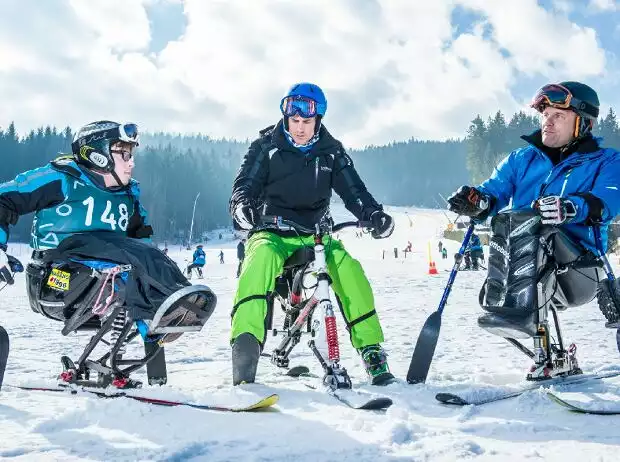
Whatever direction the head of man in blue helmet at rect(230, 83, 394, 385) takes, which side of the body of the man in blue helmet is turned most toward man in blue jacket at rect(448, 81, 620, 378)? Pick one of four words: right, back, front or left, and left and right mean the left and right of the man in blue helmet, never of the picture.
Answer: left

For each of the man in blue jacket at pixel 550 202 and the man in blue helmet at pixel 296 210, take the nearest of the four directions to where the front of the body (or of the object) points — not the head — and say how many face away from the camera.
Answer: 0

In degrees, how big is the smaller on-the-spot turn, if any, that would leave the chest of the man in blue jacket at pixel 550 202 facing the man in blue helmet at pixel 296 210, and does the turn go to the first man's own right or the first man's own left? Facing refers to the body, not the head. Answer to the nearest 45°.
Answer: approximately 45° to the first man's own right

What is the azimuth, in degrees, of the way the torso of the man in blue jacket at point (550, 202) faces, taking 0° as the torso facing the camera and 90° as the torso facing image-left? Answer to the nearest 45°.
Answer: approximately 45°

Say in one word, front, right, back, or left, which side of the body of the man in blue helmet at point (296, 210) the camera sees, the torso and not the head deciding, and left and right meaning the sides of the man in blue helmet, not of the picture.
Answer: front
